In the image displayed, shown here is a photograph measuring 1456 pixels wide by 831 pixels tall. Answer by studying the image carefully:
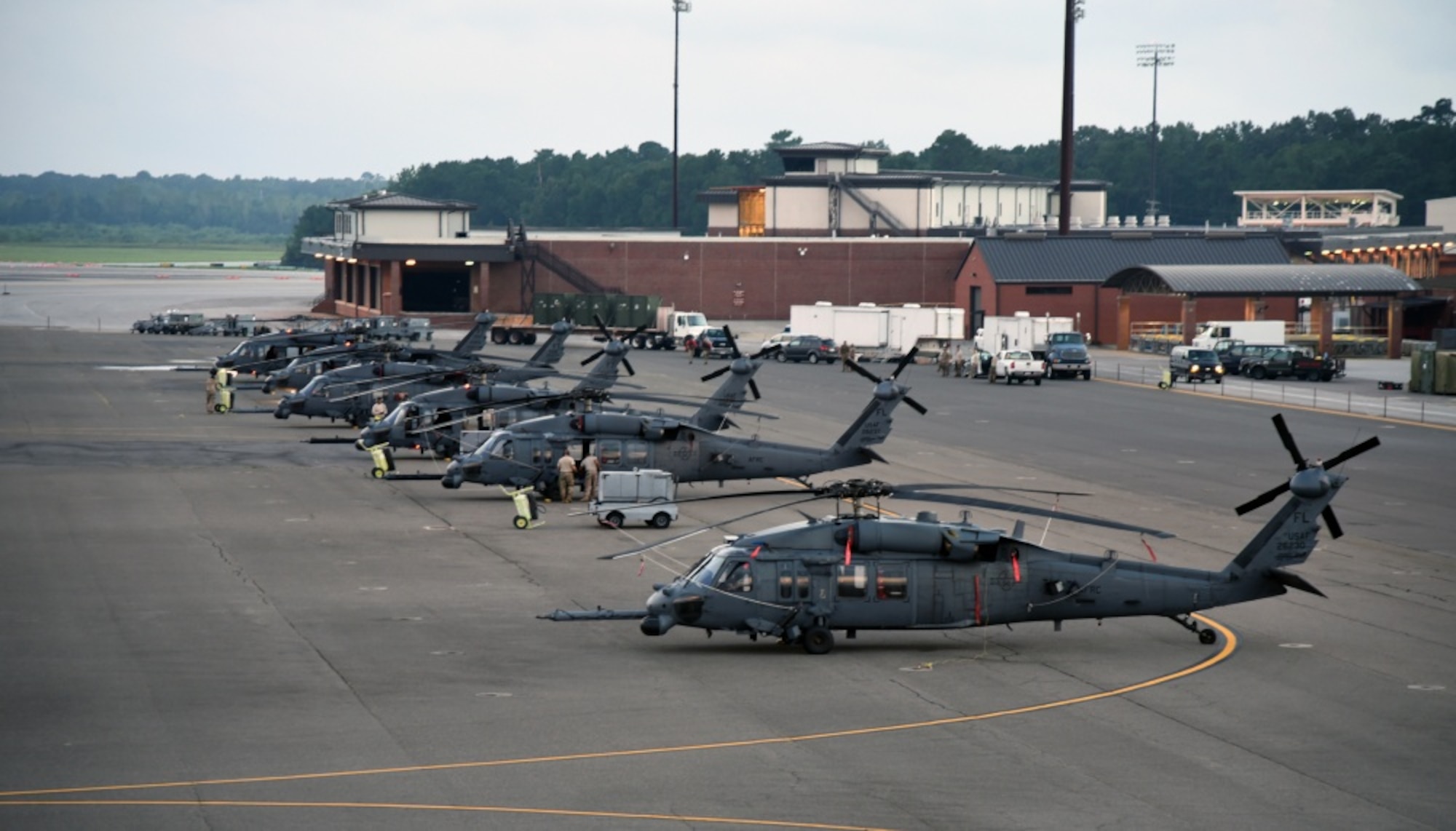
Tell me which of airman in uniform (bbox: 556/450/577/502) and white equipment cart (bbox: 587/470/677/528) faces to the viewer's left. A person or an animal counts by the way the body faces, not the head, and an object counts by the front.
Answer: the white equipment cart

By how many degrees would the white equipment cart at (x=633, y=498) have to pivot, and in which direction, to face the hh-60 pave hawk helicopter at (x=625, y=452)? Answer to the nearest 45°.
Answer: approximately 90° to its right

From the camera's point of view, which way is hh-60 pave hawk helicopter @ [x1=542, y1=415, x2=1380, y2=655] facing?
to the viewer's left

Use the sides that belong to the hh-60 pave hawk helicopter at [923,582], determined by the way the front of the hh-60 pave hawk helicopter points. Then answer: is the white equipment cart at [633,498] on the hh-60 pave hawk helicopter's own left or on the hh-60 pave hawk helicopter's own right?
on the hh-60 pave hawk helicopter's own right

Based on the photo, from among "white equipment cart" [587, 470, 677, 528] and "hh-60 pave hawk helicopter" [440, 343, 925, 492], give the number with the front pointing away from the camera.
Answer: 0

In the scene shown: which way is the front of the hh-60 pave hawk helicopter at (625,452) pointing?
to the viewer's left

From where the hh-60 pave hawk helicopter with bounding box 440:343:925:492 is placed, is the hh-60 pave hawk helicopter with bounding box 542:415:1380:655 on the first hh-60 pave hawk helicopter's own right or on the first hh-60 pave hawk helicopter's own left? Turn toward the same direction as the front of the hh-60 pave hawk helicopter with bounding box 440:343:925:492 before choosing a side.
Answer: on the first hh-60 pave hawk helicopter's own left

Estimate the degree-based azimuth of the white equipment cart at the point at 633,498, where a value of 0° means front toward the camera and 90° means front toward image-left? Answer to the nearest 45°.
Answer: approximately 90°

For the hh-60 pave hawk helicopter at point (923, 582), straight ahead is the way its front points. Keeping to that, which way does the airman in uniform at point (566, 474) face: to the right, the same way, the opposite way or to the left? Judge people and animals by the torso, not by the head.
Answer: to the right

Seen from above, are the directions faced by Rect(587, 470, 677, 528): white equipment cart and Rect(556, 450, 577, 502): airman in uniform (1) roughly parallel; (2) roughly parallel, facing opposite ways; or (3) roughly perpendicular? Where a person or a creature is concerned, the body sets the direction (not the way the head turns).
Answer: roughly perpendicular

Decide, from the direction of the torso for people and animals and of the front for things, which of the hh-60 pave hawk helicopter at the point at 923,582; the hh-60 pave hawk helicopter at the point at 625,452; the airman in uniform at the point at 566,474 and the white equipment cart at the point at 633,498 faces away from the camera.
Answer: the airman in uniform

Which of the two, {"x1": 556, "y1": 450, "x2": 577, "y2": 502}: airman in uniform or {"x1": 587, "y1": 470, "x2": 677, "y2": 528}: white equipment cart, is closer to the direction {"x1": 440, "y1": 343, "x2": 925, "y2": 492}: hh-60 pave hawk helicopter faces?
the airman in uniform

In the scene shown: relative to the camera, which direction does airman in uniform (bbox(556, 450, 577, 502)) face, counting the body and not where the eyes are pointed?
away from the camera

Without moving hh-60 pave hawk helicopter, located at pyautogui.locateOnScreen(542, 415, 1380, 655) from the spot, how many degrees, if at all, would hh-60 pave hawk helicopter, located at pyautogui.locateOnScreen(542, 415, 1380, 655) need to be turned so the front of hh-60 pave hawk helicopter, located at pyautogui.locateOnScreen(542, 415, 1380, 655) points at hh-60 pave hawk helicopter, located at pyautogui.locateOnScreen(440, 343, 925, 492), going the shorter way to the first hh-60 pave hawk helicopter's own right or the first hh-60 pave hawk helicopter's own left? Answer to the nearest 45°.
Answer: approximately 45° to the first hh-60 pave hawk helicopter's own right

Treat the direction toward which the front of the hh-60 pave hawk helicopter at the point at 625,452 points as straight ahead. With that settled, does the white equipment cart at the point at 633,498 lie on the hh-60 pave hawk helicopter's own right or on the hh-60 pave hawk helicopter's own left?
on the hh-60 pave hawk helicopter's own left
